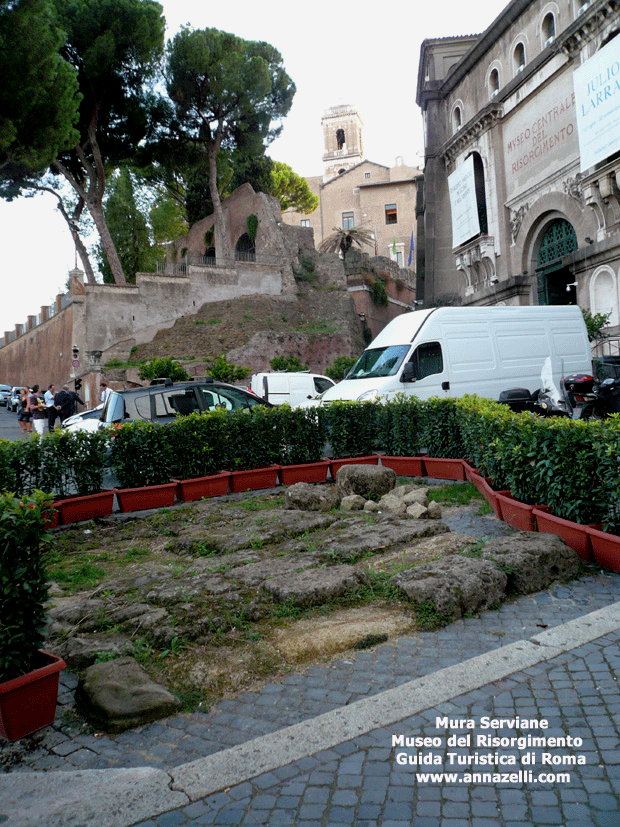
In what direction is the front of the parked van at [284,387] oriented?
to the viewer's right

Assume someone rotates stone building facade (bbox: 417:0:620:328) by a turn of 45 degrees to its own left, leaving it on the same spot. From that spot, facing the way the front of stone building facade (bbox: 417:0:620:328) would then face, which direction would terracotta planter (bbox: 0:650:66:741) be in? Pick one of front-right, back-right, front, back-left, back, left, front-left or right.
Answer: front

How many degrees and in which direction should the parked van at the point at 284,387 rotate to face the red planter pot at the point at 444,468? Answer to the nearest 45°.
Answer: approximately 90° to its right

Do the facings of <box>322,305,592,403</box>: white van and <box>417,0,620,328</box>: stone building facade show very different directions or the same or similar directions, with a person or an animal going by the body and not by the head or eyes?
same or similar directions

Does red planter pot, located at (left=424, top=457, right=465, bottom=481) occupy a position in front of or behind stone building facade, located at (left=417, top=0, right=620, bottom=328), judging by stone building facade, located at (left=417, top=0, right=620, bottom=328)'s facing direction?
in front

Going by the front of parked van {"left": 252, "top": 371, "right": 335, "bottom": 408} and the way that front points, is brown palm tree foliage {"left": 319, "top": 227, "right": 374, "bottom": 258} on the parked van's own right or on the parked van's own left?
on the parked van's own left

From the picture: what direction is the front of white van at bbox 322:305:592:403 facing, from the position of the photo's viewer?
facing the viewer and to the left of the viewer

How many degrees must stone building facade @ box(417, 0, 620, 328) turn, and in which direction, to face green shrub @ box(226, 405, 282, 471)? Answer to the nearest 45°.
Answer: approximately 45° to its left

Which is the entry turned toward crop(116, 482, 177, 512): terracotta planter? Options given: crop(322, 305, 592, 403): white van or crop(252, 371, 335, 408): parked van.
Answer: the white van

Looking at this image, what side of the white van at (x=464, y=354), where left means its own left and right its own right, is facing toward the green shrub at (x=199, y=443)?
front

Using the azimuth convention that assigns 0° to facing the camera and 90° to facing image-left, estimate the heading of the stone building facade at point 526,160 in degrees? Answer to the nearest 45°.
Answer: approximately 45°

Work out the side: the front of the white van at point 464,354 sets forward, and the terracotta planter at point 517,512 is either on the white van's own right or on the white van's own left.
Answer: on the white van's own left

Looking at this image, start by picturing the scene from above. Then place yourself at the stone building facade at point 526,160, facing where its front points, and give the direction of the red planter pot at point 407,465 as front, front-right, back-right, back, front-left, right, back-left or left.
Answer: front-left
